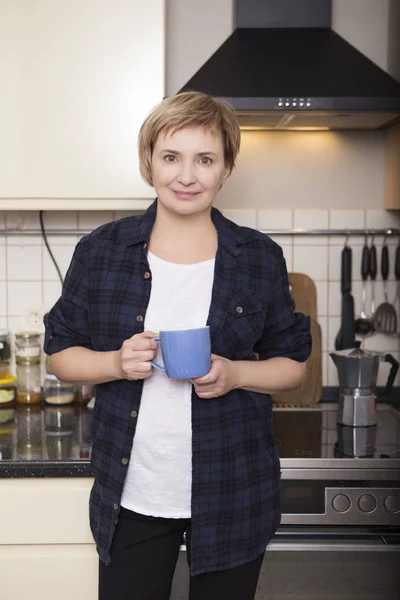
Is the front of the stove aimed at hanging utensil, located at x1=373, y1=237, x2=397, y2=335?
no

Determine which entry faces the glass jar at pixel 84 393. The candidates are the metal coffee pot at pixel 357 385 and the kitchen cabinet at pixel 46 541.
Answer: the metal coffee pot

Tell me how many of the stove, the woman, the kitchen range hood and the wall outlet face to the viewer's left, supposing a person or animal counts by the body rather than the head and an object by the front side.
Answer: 0

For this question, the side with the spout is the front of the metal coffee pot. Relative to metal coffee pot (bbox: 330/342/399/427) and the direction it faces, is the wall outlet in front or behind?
in front

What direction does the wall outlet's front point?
toward the camera

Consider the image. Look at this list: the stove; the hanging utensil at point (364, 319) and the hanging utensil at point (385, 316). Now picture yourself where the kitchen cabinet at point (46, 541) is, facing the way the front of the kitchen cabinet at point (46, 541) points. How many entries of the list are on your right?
0

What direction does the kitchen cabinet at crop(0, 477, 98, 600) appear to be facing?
toward the camera

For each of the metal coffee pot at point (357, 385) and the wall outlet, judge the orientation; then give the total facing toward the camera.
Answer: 1

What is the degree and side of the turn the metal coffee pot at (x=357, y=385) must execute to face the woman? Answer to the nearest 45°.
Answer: approximately 90° to its left

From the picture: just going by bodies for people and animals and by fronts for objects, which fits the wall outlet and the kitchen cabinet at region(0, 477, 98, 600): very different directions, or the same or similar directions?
same or similar directions

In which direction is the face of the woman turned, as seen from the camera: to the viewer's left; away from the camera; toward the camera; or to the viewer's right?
toward the camera

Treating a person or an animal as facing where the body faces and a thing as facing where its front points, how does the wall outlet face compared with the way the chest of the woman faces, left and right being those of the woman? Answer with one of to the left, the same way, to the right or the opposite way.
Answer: the same way

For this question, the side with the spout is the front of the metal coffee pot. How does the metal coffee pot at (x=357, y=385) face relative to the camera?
to the viewer's left

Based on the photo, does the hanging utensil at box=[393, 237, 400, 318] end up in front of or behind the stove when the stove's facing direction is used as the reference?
behind

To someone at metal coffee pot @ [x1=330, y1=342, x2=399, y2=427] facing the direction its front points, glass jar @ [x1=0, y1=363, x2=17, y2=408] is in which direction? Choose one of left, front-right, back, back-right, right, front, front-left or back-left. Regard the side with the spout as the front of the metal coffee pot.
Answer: front

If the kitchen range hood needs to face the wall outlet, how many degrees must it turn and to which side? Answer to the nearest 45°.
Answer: approximately 90° to its right

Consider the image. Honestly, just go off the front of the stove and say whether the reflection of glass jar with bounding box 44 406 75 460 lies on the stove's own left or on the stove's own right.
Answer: on the stove's own right
